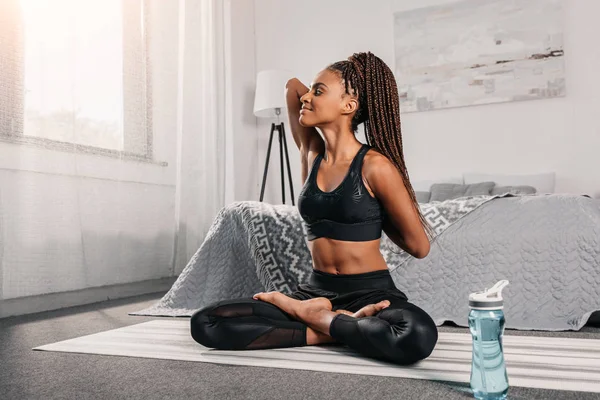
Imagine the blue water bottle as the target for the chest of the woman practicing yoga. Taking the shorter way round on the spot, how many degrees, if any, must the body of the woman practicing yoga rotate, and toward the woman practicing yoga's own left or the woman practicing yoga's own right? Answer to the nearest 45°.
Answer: approximately 90° to the woman practicing yoga's own left

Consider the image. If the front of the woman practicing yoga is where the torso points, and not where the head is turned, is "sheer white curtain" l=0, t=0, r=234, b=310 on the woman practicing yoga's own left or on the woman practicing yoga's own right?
on the woman practicing yoga's own right

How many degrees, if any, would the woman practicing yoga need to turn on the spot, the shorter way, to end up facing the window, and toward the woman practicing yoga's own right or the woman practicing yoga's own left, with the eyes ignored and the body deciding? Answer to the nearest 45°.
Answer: approximately 90° to the woman practicing yoga's own right

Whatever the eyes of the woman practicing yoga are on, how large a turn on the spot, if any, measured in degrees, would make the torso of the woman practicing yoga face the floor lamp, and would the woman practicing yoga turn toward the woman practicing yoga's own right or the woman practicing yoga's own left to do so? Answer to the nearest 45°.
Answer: approximately 135° to the woman practicing yoga's own right

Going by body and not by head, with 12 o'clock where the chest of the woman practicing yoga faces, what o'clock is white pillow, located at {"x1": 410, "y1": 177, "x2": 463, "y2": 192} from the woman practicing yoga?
The white pillow is roughly at 5 o'clock from the woman practicing yoga.

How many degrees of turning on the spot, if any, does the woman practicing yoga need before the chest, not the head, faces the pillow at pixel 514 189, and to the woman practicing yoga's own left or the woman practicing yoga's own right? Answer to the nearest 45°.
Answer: approximately 180°
